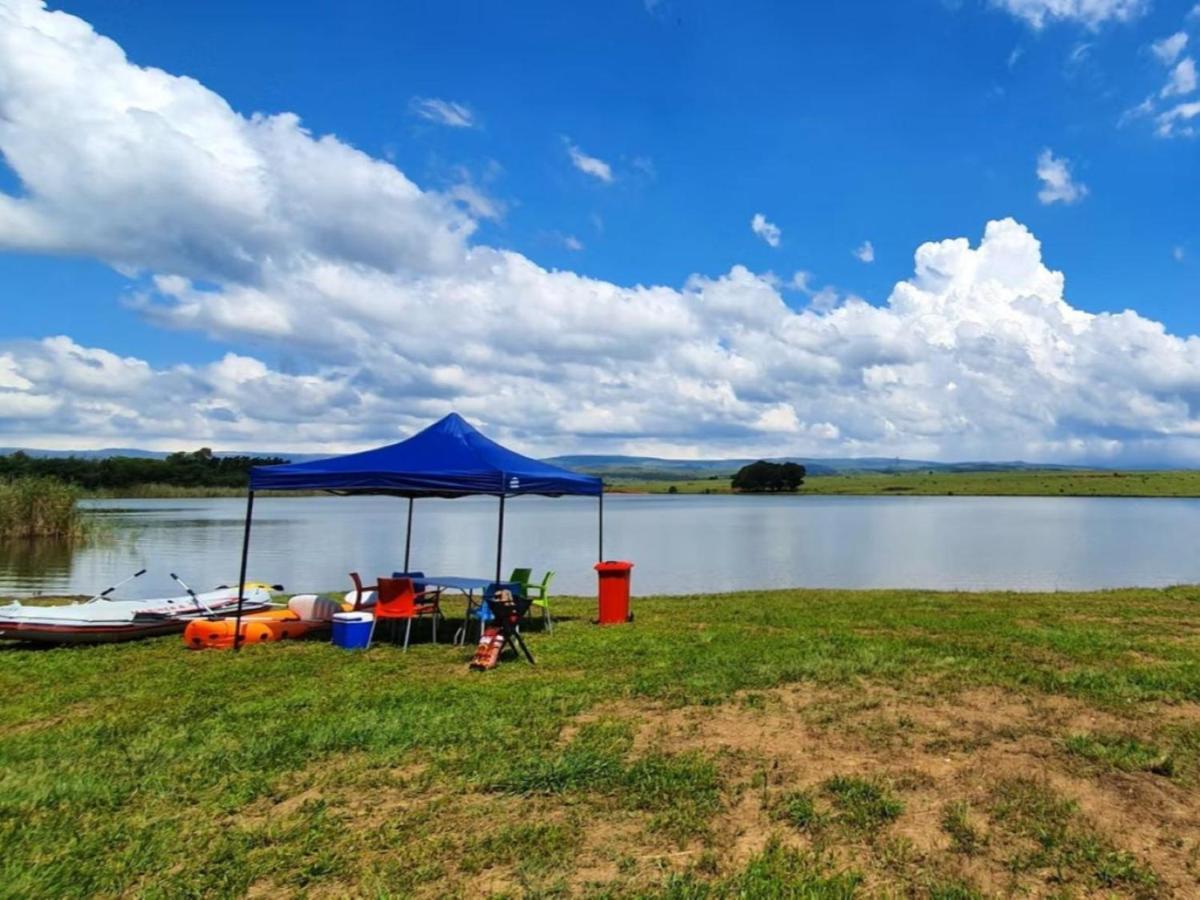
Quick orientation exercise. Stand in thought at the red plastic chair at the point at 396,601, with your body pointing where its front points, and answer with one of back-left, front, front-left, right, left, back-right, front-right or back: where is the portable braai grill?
right

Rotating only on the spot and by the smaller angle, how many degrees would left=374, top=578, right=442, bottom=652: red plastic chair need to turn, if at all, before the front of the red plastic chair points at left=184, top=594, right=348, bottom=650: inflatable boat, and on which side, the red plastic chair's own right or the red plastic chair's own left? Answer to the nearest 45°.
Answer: approximately 90° to the red plastic chair's own left

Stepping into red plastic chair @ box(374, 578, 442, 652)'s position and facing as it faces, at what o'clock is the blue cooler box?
The blue cooler box is roughly at 8 o'clock from the red plastic chair.

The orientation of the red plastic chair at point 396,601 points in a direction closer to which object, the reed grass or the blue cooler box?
the reed grass

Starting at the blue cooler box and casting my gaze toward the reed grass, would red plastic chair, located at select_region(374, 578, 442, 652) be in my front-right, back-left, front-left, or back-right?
back-right

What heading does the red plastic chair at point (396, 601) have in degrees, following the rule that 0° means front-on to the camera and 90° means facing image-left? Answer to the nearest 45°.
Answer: approximately 225°
